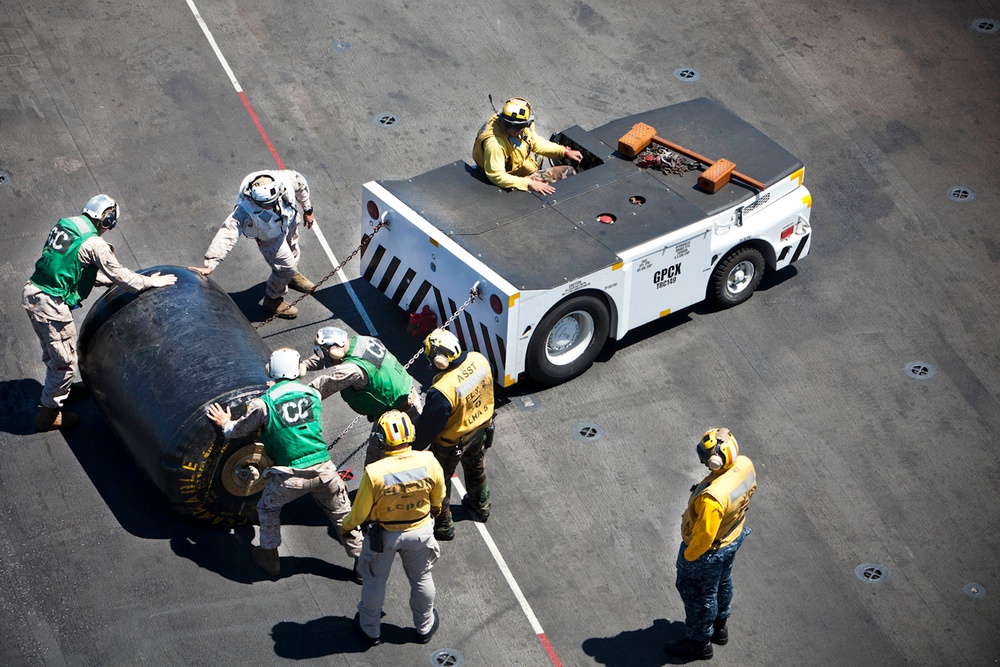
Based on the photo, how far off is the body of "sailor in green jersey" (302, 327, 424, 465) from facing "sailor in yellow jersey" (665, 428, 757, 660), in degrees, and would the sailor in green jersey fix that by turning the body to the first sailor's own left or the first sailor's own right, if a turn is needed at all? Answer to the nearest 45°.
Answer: approximately 135° to the first sailor's own left

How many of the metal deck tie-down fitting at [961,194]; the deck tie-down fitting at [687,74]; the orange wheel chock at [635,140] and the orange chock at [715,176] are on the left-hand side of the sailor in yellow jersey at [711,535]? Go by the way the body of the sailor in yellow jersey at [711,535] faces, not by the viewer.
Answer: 0

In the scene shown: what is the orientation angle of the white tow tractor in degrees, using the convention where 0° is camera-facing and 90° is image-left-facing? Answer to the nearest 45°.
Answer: approximately 225°

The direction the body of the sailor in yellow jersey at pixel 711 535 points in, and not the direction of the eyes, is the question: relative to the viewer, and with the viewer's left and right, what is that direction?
facing away from the viewer and to the left of the viewer

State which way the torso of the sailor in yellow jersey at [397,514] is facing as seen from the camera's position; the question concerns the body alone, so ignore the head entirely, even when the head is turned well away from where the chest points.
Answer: away from the camera

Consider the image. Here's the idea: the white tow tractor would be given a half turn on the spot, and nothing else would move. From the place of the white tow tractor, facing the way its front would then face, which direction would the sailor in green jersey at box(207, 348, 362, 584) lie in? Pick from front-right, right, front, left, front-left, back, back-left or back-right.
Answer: front

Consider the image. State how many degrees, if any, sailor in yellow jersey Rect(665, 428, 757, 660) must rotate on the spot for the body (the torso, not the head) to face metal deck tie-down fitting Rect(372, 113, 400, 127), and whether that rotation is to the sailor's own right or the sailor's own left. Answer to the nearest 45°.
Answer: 0° — they already face it

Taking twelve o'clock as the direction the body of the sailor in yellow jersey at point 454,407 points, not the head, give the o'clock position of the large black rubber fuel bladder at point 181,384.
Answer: The large black rubber fuel bladder is roughly at 11 o'clock from the sailor in yellow jersey.

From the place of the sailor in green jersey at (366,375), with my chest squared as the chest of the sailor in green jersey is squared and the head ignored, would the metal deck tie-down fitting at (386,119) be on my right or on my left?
on my right

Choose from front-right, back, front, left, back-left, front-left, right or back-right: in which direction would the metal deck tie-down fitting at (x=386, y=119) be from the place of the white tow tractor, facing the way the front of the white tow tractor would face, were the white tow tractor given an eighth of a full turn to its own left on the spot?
front-left

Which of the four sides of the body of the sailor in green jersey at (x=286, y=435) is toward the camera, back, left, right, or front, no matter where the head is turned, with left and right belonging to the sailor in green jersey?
back

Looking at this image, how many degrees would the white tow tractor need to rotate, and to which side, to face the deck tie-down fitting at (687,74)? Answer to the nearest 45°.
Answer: approximately 45° to its left

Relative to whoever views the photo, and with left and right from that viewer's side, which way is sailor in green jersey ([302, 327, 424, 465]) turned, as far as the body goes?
facing to the left of the viewer

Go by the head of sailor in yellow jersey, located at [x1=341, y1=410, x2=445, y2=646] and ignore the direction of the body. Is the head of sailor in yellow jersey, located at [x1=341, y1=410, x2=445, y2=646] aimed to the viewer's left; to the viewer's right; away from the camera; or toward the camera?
away from the camera

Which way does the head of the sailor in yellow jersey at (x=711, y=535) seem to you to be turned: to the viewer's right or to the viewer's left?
to the viewer's left

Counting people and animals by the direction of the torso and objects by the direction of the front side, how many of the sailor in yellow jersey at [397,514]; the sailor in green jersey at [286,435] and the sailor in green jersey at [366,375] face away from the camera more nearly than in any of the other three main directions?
2

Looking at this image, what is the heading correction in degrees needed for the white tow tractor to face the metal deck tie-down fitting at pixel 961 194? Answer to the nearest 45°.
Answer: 0° — it already faces it
